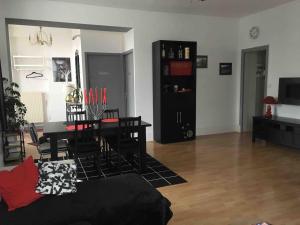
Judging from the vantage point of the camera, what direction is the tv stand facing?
facing the viewer and to the left of the viewer

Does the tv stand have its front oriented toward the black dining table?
yes

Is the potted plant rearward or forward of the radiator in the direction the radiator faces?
forward

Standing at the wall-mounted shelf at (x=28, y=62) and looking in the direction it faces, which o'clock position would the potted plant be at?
The potted plant is roughly at 12 o'clock from the wall-mounted shelf.

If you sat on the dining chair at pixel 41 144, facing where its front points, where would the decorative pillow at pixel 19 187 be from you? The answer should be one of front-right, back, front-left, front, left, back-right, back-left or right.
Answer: right

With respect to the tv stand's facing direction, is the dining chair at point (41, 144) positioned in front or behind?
in front

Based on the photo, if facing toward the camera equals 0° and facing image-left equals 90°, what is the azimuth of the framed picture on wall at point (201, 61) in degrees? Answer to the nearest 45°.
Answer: approximately 0°

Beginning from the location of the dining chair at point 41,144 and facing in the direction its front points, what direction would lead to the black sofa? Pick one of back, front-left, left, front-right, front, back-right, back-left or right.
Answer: right

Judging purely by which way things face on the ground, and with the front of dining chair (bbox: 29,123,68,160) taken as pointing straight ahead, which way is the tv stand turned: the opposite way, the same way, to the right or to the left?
the opposite way

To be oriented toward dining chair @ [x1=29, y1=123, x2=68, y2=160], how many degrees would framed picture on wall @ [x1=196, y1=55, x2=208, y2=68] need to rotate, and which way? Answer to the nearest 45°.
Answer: approximately 45° to its right

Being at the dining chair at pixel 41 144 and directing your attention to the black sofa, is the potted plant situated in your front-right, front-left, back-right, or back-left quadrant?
back-right

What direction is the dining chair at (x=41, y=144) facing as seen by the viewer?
to the viewer's right

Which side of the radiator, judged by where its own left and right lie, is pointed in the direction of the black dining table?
front

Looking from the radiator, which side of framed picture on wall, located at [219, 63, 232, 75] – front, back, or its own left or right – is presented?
right
